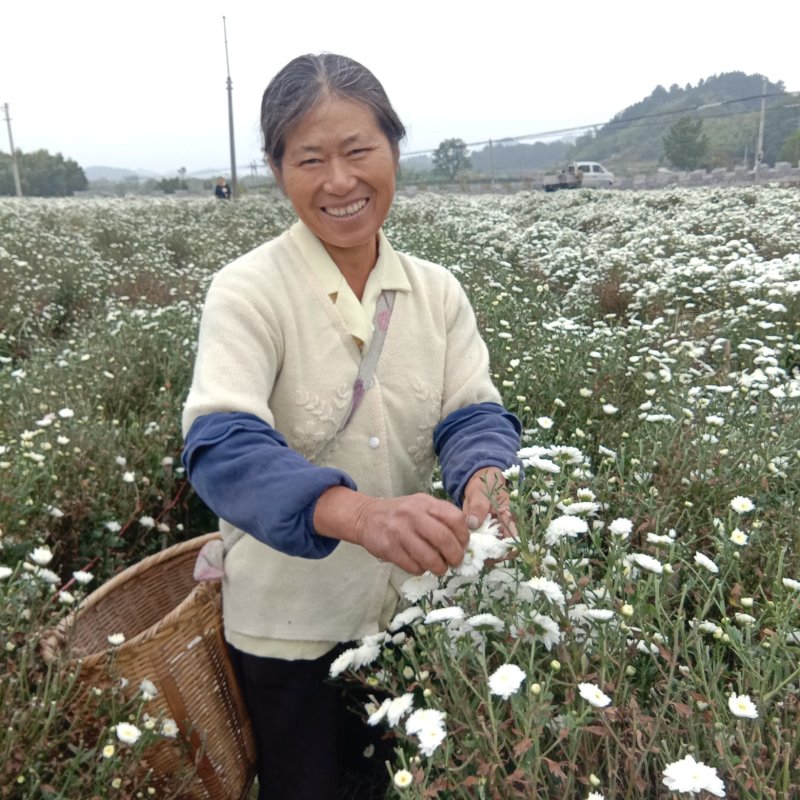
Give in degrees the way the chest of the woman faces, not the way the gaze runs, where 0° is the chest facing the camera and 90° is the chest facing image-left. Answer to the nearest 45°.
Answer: approximately 315°

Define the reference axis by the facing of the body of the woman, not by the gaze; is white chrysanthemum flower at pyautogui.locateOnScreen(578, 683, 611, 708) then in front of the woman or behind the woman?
in front

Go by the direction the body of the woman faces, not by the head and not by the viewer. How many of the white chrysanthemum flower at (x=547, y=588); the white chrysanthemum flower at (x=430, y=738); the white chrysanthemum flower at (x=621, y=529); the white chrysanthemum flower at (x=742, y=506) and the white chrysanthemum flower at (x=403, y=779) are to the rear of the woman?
0

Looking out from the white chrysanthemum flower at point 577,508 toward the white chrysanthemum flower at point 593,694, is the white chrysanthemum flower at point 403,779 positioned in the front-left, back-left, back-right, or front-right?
front-right

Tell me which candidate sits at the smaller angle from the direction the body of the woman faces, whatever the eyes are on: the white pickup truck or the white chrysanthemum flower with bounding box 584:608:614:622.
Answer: the white chrysanthemum flower

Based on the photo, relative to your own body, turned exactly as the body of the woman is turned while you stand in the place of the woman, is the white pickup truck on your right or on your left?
on your left

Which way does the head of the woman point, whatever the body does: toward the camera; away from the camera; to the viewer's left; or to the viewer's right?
toward the camera

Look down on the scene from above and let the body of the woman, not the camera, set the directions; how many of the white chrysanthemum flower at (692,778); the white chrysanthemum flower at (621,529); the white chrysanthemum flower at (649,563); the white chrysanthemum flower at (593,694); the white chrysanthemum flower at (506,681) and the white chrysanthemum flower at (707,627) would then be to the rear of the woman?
0

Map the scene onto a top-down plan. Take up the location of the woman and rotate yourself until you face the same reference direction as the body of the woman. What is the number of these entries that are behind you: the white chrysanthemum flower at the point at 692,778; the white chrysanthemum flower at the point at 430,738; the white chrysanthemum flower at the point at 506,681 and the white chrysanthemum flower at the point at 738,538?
0

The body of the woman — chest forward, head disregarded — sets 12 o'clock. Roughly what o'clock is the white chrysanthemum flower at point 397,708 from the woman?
The white chrysanthemum flower is roughly at 1 o'clock from the woman.

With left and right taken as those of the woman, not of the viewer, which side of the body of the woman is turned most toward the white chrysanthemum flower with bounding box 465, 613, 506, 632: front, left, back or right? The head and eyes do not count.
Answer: front

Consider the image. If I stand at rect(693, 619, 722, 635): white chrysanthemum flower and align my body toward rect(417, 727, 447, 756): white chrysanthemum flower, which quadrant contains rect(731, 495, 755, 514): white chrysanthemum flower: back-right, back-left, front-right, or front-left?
back-right

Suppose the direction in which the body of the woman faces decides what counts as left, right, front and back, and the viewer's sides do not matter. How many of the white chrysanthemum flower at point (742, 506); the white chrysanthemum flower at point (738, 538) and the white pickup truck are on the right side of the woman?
0
